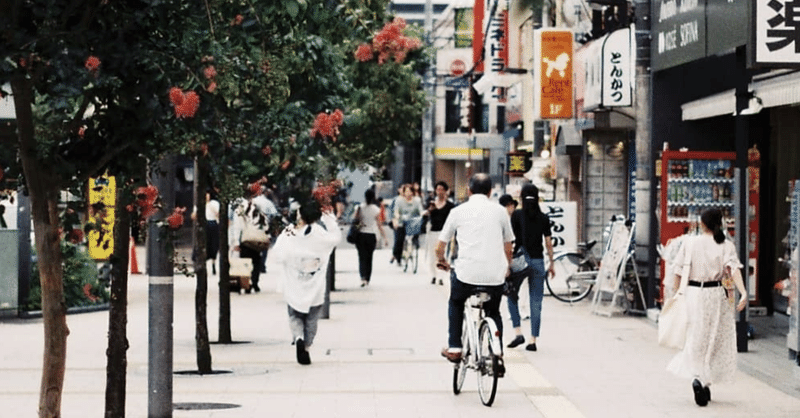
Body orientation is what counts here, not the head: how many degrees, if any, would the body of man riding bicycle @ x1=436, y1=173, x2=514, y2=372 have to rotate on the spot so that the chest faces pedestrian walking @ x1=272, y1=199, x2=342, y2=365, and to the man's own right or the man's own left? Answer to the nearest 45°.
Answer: approximately 45° to the man's own left

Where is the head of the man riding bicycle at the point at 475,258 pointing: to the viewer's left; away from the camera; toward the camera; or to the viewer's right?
away from the camera

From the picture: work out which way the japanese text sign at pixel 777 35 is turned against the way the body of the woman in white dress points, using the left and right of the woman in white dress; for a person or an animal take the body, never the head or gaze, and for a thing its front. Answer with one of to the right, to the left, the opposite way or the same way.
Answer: the opposite way

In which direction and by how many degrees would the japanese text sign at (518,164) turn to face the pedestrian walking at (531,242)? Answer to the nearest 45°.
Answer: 0° — it already faces them

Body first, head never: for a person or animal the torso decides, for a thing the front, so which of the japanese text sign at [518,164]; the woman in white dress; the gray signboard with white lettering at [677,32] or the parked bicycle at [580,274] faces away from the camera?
the woman in white dress

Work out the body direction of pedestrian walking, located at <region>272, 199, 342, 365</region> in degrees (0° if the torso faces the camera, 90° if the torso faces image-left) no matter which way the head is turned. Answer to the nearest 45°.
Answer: approximately 180°

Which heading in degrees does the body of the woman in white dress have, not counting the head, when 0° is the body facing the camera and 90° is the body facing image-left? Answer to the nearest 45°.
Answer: approximately 180°

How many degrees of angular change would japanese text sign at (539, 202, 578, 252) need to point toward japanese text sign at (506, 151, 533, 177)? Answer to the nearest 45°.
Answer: approximately 180°

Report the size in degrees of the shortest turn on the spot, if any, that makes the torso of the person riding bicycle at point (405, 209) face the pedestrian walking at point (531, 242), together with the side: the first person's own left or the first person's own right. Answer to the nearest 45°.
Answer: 0° — they already face them

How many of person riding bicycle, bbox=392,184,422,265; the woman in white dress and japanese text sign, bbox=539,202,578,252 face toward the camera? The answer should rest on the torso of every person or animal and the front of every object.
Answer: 2

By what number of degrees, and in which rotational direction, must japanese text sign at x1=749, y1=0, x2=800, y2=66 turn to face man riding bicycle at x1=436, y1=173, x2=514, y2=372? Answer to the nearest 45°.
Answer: approximately 90° to its right
